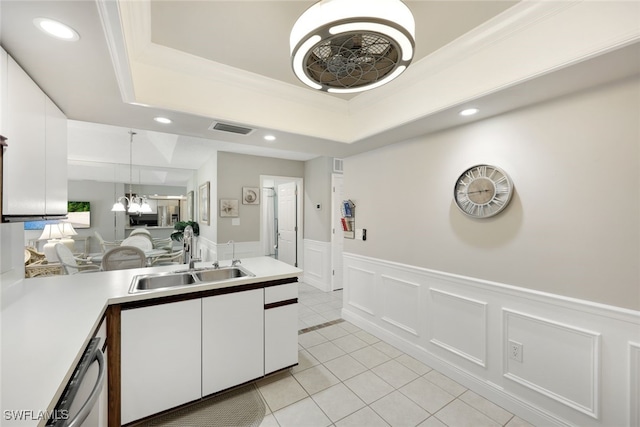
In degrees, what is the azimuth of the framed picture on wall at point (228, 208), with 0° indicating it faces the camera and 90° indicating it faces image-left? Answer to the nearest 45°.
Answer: approximately 0°

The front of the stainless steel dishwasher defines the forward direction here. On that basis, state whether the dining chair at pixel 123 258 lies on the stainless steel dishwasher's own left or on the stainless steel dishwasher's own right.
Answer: on the stainless steel dishwasher's own left

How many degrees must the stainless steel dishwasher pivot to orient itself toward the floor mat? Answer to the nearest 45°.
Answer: approximately 45° to its left

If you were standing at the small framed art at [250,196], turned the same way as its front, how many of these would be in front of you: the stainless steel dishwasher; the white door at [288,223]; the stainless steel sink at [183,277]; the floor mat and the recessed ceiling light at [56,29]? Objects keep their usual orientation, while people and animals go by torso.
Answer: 4

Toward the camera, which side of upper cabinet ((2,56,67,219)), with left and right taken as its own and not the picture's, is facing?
right

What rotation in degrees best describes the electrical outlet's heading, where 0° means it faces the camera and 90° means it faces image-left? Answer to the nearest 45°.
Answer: approximately 45°

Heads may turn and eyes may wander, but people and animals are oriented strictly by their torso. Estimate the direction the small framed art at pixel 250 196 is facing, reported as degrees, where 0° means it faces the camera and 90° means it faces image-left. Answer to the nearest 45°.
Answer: approximately 0°

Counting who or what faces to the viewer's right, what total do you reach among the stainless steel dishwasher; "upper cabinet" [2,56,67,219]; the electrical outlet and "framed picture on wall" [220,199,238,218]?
2

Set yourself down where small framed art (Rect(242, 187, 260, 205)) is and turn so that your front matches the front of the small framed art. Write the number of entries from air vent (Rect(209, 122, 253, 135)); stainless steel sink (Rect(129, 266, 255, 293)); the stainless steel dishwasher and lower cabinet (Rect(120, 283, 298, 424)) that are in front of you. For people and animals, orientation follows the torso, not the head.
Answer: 4

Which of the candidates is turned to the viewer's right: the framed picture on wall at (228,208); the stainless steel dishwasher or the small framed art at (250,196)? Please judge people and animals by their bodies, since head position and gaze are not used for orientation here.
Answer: the stainless steel dishwasher

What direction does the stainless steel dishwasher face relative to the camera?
to the viewer's right
